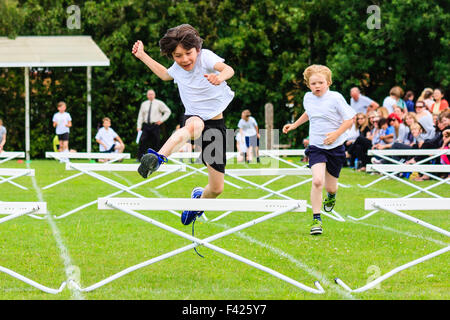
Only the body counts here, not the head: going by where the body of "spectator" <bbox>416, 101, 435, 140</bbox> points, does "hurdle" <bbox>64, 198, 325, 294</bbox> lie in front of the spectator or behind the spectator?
in front

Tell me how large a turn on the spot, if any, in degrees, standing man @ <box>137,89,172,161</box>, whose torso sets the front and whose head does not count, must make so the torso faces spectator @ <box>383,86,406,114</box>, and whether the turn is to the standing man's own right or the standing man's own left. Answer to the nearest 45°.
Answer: approximately 90° to the standing man's own left

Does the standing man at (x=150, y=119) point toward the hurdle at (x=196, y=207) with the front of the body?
yes

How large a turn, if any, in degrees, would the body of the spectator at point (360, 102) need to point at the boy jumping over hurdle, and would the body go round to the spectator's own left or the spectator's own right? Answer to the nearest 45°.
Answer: approximately 45° to the spectator's own left

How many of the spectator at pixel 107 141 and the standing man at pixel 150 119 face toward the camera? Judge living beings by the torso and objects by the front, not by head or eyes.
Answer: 2

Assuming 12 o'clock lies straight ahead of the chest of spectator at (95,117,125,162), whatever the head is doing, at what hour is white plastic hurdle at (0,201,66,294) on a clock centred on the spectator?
The white plastic hurdle is roughly at 12 o'clock from the spectator.

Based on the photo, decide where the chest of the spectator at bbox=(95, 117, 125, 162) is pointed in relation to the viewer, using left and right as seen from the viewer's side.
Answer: facing the viewer

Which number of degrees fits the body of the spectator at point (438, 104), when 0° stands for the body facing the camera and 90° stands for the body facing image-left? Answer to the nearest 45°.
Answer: approximately 45°

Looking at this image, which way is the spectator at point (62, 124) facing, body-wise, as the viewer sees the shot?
toward the camera

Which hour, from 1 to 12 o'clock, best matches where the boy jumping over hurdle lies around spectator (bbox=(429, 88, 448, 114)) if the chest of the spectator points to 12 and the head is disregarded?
The boy jumping over hurdle is roughly at 11 o'clock from the spectator.

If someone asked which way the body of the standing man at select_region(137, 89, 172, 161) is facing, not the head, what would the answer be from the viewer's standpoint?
toward the camera

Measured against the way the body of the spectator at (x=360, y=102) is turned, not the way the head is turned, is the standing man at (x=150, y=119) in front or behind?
in front
